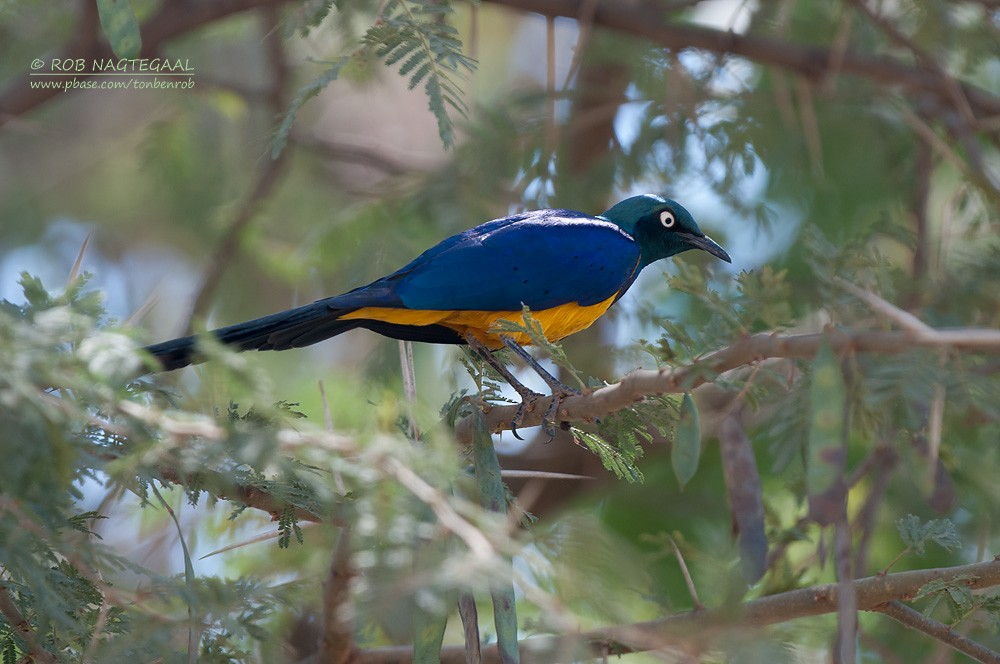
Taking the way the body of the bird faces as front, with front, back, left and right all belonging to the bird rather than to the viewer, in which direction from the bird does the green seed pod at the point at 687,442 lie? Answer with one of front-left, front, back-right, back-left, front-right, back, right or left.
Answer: front

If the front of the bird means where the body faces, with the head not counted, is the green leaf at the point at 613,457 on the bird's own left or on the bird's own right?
on the bird's own right

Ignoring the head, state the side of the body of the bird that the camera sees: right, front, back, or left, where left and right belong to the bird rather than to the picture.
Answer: right

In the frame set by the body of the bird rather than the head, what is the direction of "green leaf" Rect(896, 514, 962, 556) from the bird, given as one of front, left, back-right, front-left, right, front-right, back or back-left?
front-right

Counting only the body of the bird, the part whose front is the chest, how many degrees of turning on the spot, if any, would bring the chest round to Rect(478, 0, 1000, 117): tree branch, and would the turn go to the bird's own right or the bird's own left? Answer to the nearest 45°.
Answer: approximately 45° to the bird's own left
